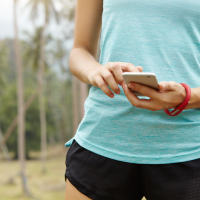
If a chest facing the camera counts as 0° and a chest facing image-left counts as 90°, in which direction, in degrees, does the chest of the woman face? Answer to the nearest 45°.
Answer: approximately 0°

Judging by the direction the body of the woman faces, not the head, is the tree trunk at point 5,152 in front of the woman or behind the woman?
behind
